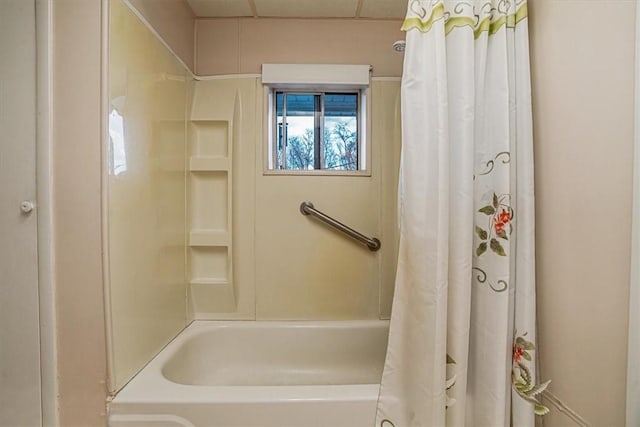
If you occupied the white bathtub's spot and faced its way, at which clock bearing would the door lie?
The door is roughly at 2 o'clock from the white bathtub.

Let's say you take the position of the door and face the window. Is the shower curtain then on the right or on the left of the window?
right

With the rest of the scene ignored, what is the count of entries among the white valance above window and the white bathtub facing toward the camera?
2
